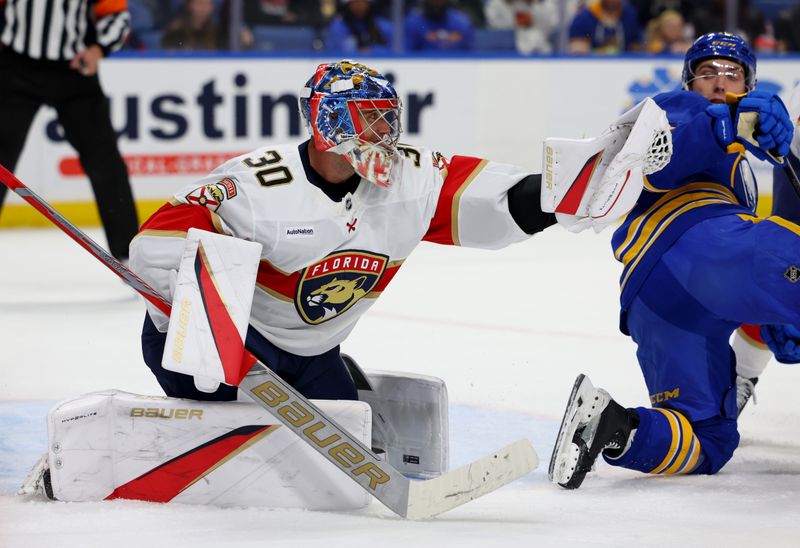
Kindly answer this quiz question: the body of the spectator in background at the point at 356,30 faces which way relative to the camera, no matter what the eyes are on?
toward the camera

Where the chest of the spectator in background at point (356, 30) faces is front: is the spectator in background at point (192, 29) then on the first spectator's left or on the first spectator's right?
on the first spectator's right

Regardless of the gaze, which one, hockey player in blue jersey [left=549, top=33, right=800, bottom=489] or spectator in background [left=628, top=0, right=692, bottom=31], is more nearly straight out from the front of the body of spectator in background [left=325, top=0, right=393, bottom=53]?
the hockey player in blue jersey

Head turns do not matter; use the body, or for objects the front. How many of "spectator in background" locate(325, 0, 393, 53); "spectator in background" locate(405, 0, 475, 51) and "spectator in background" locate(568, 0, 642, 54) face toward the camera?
3

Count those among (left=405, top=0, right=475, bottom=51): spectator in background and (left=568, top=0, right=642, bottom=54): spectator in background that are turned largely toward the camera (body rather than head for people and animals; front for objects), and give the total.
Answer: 2

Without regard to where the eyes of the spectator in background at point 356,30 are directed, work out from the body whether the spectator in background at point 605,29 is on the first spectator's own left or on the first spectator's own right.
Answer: on the first spectator's own left

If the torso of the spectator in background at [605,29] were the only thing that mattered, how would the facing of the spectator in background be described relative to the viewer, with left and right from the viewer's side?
facing the viewer

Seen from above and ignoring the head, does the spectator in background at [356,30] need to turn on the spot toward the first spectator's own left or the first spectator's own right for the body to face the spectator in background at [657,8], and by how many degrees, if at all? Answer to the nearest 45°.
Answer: approximately 90° to the first spectator's own left

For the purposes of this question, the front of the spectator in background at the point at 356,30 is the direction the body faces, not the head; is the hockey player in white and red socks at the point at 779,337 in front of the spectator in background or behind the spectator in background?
in front

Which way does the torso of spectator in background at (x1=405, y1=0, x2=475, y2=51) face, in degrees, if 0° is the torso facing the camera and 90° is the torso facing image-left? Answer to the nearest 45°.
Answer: approximately 0°

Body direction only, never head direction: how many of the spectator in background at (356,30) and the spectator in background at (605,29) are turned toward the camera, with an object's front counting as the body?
2
